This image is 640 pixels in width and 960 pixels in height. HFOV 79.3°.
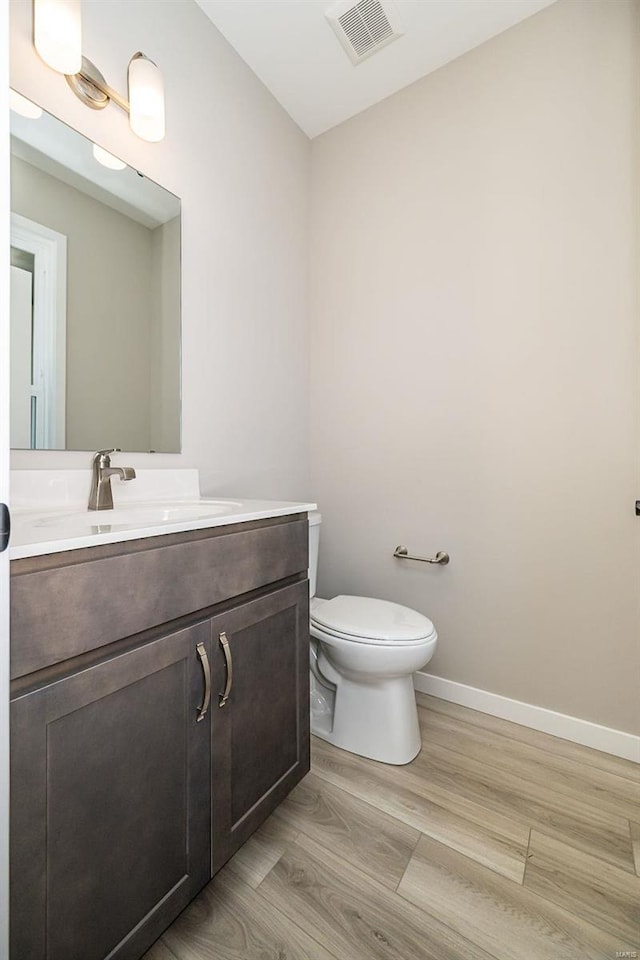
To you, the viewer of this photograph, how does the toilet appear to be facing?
facing the viewer and to the right of the viewer

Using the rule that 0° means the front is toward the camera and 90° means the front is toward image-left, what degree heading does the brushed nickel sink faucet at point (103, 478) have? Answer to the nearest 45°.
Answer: approximately 315°

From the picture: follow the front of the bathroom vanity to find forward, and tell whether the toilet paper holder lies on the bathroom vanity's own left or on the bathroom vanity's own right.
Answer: on the bathroom vanity's own left

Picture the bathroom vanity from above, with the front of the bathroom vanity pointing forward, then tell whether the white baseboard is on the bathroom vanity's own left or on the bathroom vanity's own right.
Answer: on the bathroom vanity's own left

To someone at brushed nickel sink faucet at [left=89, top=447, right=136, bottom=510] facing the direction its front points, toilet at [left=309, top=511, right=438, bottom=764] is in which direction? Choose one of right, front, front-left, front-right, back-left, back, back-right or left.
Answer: front-left

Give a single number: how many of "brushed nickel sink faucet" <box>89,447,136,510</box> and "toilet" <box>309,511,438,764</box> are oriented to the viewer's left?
0

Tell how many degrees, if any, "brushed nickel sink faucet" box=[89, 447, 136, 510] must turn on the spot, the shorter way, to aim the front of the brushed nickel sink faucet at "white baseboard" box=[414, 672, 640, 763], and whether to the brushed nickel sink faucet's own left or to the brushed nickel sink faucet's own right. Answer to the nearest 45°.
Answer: approximately 45° to the brushed nickel sink faucet's own left

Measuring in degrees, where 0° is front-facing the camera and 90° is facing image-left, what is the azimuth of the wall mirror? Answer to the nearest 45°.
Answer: approximately 315°

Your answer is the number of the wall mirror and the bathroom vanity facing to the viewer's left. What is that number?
0

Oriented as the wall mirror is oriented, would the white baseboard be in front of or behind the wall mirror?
in front
